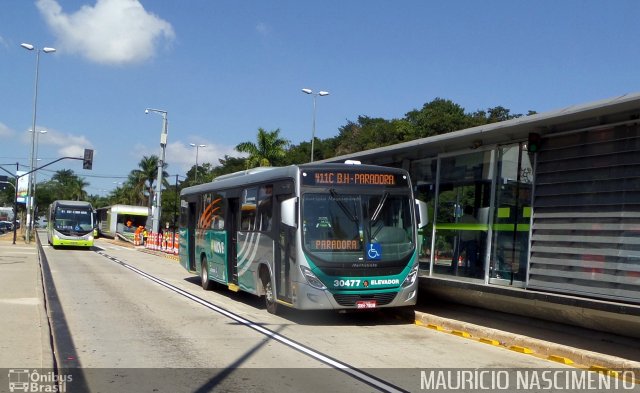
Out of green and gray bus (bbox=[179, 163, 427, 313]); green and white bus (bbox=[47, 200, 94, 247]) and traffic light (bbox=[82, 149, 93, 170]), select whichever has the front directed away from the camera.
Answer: the traffic light

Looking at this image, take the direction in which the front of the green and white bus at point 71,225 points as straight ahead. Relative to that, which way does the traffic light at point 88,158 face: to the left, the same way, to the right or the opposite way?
the opposite way

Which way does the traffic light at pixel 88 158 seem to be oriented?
away from the camera

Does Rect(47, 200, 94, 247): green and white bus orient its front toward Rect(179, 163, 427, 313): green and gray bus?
yes

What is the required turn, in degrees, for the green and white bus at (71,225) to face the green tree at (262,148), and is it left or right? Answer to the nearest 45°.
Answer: approximately 135° to its left

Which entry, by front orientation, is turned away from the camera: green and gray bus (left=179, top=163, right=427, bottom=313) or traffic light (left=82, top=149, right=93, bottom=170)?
the traffic light

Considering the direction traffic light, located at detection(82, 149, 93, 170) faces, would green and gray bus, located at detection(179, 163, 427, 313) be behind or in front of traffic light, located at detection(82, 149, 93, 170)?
behind
